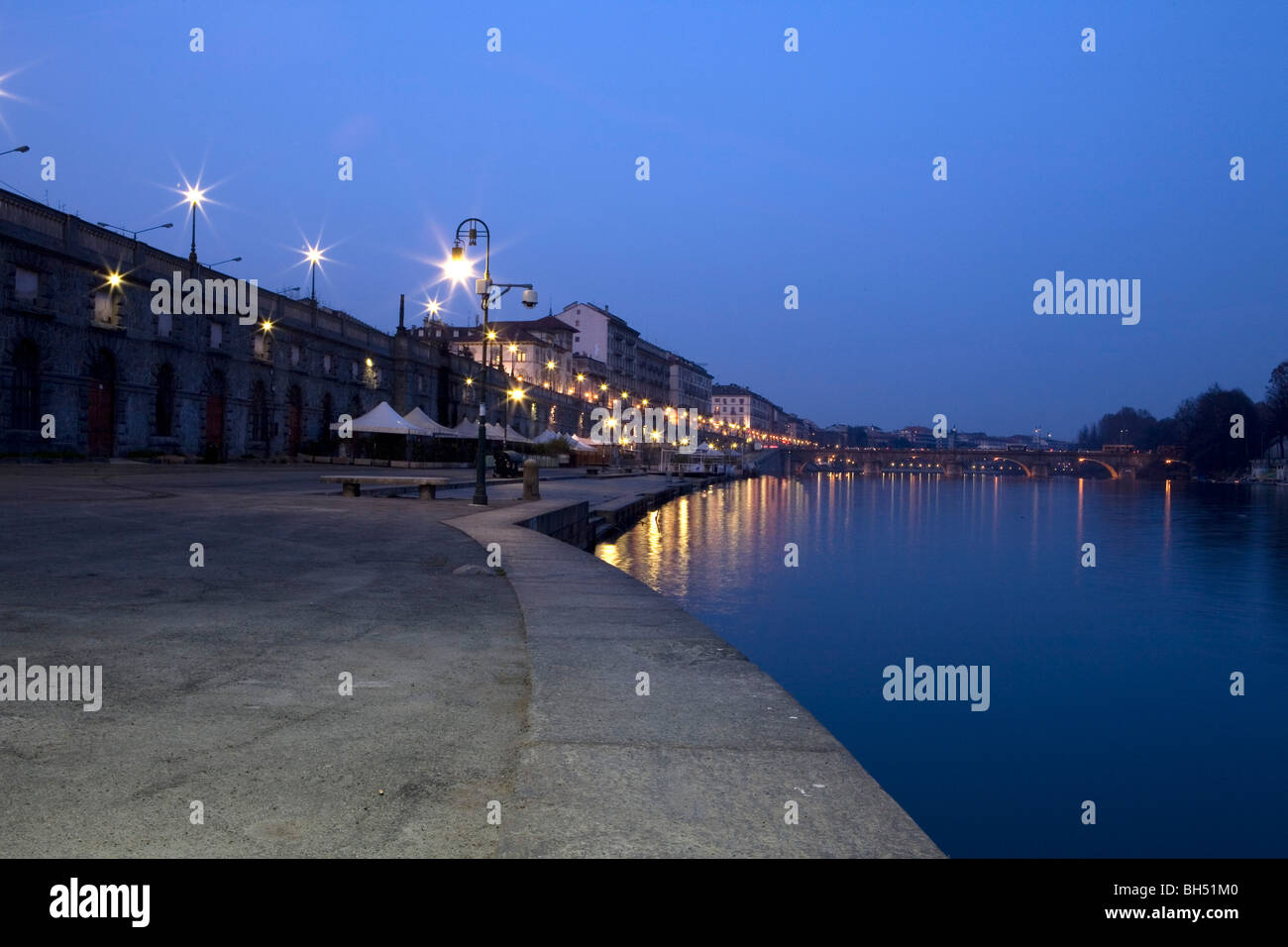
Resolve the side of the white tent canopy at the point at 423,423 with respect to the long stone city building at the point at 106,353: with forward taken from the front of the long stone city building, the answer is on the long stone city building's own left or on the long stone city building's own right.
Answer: on the long stone city building's own left

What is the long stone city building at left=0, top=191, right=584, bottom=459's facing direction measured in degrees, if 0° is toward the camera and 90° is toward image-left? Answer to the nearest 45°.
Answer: approximately 315°

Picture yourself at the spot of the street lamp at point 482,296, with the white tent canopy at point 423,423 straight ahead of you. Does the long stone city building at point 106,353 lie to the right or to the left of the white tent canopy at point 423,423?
left

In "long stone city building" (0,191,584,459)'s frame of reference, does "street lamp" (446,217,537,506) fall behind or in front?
in front

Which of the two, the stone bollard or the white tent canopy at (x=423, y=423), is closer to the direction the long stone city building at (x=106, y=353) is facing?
the stone bollard

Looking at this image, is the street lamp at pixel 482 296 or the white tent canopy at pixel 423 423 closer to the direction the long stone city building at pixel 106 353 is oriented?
the street lamp

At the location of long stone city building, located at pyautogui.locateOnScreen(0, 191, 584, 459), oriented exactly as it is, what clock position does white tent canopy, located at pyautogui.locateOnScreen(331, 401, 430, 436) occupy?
The white tent canopy is roughly at 10 o'clock from the long stone city building.

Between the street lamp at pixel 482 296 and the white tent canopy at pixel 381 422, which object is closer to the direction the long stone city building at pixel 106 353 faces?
the street lamp
